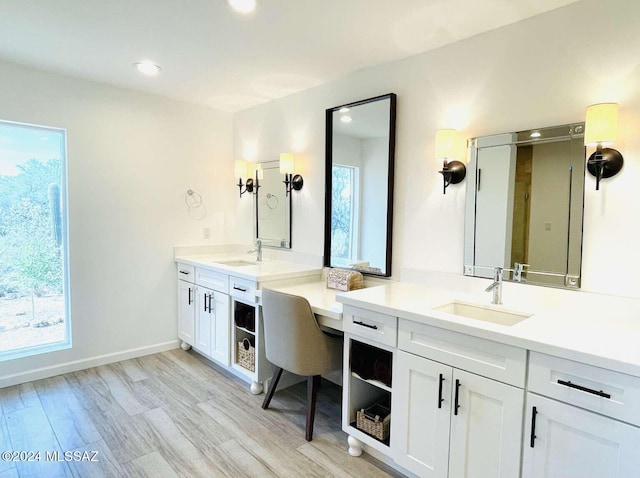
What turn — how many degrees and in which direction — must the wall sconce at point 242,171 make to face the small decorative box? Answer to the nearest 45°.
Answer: approximately 90° to its left

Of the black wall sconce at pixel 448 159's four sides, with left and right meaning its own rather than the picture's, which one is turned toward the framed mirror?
right

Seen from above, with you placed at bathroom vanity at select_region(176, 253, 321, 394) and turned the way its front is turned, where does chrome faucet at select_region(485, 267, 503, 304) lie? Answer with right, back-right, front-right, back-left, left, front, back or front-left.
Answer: left

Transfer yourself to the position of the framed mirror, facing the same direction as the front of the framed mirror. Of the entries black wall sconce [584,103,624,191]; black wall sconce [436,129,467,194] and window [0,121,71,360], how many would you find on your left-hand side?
2

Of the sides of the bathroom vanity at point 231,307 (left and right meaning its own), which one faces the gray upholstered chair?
left

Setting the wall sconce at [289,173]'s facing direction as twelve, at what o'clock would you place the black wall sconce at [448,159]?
The black wall sconce is roughly at 9 o'clock from the wall sconce.

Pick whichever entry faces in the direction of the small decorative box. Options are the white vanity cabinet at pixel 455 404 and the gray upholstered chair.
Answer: the gray upholstered chair

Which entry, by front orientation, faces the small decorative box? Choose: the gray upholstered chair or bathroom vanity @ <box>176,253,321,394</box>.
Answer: the gray upholstered chair

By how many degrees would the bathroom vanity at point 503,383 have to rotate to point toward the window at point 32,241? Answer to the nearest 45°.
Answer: approximately 45° to its right

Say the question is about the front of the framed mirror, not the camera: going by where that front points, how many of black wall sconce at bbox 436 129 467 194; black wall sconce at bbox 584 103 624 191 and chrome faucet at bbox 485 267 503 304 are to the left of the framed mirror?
3

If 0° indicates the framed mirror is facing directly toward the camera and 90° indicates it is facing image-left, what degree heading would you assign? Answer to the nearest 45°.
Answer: approximately 45°

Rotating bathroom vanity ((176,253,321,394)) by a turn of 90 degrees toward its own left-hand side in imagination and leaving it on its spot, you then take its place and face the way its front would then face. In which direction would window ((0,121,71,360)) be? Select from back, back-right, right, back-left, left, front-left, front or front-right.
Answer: back-right

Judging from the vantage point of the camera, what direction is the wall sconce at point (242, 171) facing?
facing the viewer and to the left of the viewer

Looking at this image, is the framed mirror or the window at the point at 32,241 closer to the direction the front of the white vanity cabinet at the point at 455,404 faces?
the window
